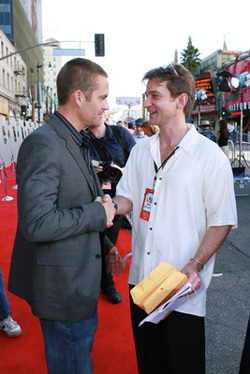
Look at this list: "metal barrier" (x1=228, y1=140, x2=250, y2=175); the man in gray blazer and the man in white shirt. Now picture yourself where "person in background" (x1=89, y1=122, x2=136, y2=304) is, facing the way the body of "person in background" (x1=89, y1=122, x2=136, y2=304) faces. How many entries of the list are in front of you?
2

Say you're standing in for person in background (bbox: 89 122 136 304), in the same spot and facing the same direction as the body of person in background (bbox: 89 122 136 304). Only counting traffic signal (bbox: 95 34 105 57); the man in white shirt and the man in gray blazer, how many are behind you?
1

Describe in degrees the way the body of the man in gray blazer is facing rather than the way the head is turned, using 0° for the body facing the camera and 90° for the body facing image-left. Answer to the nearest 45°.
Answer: approximately 270°

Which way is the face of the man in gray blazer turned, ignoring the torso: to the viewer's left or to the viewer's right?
to the viewer's right

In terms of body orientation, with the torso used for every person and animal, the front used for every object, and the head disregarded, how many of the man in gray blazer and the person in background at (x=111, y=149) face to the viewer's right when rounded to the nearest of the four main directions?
1

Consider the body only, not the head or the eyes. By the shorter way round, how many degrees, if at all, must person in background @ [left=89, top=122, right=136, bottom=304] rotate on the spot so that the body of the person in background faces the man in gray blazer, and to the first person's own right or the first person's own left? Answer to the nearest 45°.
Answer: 0° — they already face them

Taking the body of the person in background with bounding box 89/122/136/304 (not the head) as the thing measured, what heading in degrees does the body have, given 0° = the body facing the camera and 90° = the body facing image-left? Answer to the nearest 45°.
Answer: approximately 0°

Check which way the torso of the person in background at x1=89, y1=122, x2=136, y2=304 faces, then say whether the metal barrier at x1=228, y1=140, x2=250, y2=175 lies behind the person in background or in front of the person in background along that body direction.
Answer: behind

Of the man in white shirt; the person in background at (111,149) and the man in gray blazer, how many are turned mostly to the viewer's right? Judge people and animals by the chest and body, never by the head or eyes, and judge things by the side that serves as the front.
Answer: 1

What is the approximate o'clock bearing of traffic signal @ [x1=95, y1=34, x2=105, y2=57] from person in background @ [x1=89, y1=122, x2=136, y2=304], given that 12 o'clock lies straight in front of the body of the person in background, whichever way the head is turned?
The traffic signal is roughly at 6 o'clock from the person in background.

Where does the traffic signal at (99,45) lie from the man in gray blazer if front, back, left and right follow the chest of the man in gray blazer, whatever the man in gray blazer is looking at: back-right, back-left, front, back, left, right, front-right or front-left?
left

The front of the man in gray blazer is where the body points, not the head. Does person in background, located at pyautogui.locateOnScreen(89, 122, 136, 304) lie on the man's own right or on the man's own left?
on the man's own left
